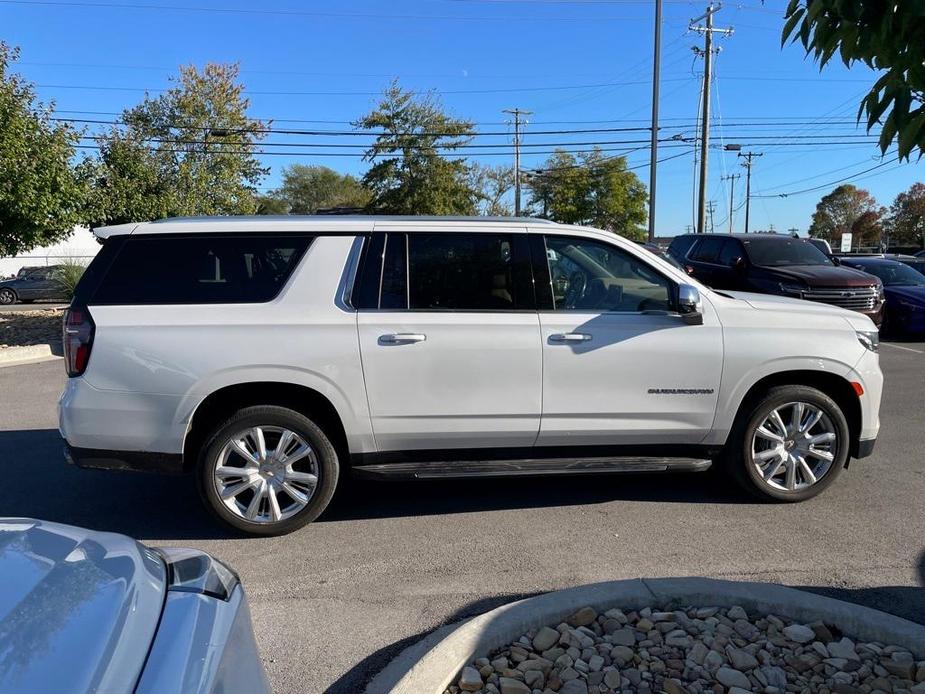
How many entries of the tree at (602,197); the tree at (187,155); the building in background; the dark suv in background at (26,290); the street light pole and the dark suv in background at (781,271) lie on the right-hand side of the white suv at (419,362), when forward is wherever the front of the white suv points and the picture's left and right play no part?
0

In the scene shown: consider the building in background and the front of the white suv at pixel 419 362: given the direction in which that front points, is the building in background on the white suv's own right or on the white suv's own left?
on the white suv's own left

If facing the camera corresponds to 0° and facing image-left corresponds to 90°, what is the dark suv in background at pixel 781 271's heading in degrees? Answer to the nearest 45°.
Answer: approximately 315°

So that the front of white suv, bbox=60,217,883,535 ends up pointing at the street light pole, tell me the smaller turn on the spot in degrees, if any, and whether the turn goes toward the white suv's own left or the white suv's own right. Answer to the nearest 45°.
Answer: approximately 90° to the white suv's own left

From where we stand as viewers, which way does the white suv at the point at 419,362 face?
facing to the right of the viewer

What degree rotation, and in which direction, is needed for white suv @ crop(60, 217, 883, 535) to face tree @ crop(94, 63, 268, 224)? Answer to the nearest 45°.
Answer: approximately 135° to its left

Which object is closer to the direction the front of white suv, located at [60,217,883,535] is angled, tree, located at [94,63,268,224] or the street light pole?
the street light pole

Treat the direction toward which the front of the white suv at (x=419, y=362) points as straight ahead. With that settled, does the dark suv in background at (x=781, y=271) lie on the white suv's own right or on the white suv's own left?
on the white suv's own left

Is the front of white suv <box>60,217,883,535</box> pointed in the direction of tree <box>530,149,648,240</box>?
no

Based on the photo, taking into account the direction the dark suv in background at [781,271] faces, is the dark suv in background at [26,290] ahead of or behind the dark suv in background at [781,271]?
behind

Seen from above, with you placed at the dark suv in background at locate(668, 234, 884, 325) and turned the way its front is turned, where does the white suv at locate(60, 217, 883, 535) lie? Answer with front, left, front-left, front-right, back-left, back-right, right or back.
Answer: front-right

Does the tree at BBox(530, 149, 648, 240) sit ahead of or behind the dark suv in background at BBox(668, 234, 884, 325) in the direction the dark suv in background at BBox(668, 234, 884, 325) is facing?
behind

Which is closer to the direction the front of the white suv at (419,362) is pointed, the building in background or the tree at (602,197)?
the tree

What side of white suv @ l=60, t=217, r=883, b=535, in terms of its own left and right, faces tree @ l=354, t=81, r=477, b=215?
left

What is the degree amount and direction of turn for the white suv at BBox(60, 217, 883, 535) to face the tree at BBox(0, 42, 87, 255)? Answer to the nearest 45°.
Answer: approximately 135° to its left

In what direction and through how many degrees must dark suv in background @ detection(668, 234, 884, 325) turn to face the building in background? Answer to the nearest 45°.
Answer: approximately 135° to its right

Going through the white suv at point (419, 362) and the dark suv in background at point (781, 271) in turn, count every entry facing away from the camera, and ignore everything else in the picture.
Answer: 0

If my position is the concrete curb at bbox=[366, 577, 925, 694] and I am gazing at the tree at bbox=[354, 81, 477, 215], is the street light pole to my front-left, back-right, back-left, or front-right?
front-right

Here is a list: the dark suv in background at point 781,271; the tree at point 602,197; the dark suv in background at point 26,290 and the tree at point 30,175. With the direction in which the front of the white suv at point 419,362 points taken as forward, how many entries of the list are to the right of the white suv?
0

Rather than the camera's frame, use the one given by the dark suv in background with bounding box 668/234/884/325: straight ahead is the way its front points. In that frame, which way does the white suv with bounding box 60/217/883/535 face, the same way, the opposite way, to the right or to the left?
to the left
